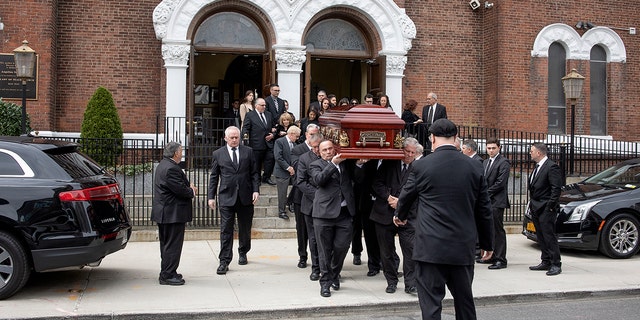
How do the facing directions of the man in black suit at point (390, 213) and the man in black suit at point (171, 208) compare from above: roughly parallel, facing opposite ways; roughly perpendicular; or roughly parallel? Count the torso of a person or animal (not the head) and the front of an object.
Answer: roughly perpendicular

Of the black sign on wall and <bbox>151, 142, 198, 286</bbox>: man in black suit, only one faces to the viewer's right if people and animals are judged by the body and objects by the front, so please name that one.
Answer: the man in black suit

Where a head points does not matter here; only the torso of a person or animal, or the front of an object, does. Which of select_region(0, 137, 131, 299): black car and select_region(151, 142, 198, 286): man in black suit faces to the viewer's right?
the man in black suit

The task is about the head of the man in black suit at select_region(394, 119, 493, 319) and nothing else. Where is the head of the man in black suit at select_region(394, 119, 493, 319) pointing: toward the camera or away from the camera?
away from the camera

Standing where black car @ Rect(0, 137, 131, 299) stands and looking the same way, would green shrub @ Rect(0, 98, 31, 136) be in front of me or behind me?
in front

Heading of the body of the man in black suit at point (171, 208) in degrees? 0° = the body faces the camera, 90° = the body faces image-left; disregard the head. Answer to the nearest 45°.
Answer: approximately 270°

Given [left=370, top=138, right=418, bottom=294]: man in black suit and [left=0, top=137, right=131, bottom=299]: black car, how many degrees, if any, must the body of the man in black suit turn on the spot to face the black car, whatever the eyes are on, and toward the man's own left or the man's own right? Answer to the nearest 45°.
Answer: approximately 90° to the man's own right

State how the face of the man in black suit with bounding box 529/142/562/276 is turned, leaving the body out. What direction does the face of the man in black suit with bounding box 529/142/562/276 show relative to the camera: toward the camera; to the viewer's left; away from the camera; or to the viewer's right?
to the viewer's left

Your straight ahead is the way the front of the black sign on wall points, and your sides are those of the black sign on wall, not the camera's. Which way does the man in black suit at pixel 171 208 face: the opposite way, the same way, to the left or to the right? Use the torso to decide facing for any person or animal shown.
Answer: to the left

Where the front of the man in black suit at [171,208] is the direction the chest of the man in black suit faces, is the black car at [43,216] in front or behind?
behind
